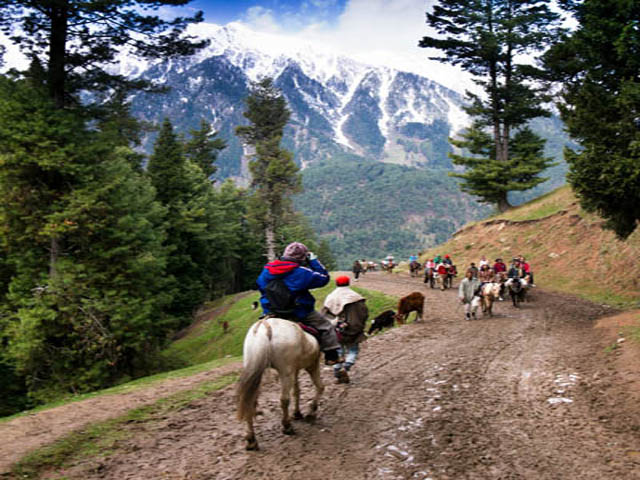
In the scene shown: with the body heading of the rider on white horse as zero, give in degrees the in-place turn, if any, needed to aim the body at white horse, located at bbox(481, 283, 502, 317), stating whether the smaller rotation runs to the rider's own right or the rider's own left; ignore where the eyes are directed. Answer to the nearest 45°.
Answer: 0° — they already face it

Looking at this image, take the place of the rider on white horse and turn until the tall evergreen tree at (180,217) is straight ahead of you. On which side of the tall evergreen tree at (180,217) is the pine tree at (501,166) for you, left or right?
right

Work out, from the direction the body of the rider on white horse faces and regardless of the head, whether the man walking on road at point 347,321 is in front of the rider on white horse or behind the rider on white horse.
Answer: in front

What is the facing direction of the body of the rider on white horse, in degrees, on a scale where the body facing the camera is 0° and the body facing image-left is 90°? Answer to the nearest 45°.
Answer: approximately 225°

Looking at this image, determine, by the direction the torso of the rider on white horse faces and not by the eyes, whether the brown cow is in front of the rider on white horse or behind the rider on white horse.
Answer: in front

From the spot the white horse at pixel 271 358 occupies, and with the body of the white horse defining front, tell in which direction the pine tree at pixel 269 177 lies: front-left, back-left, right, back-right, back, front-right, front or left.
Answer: front-left

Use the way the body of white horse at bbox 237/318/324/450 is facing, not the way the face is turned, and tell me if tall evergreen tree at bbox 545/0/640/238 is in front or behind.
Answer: in front

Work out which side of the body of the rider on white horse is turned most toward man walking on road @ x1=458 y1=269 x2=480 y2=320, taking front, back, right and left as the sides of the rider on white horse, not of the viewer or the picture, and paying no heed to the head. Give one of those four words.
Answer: front

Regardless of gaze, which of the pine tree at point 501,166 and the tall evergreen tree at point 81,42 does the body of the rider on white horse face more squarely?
the pine tree

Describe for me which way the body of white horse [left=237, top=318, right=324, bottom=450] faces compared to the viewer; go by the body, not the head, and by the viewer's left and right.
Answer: facing away from the viewer and to the right of the viewer
